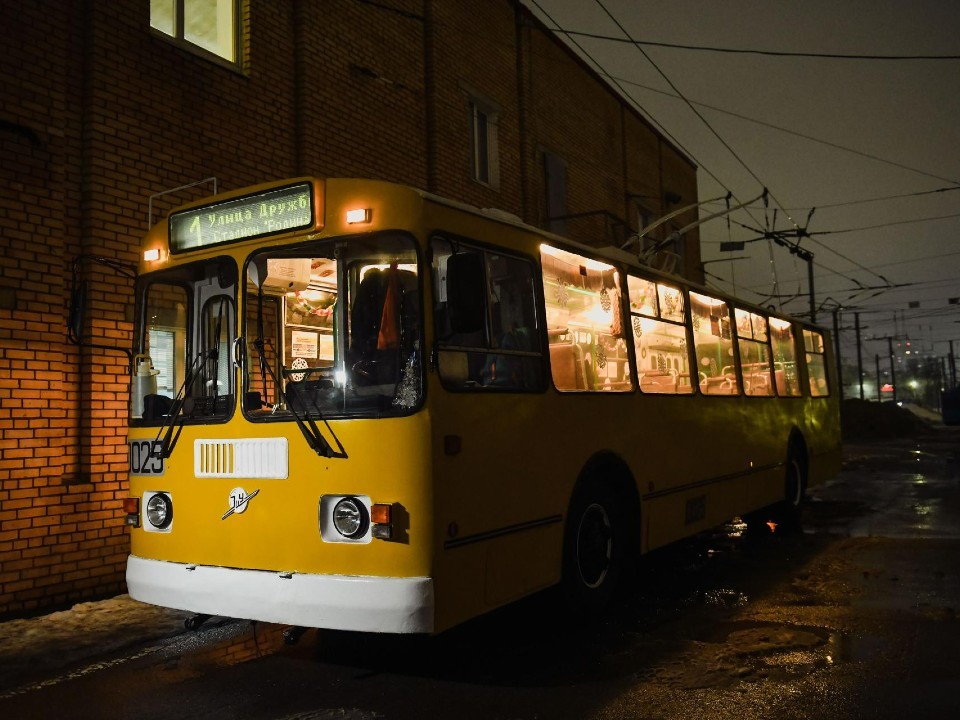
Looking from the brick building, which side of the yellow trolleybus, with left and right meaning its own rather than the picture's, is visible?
right

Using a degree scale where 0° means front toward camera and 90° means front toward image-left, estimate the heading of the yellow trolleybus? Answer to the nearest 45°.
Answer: approximately 45°
